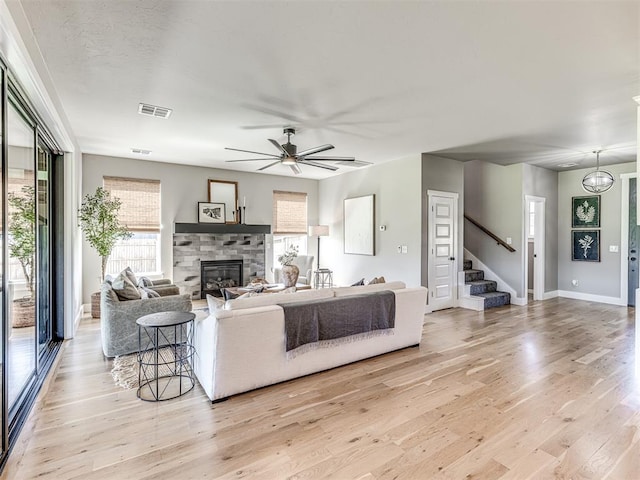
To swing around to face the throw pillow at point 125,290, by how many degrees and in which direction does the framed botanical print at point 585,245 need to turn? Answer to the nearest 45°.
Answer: approximately 45° to its right

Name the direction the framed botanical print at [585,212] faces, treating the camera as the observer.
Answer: facing the viewer

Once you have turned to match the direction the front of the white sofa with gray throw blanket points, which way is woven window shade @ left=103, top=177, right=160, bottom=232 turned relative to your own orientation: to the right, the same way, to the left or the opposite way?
the opposite way

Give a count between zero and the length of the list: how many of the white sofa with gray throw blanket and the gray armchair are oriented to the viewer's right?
1

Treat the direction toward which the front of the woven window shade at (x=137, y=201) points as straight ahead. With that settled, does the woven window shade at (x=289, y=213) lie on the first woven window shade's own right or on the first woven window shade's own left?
on the first woven window shade's own left

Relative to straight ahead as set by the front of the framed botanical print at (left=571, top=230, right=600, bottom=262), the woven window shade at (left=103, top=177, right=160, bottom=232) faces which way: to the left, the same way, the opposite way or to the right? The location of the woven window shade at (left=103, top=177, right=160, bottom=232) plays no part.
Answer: to the left

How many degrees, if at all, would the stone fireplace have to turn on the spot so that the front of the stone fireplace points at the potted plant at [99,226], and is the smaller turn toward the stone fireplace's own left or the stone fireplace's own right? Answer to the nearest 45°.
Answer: approximately 45° to the stone fireplace's own right

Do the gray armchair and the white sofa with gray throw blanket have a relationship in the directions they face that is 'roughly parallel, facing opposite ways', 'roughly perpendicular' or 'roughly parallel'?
roughly perpendicular

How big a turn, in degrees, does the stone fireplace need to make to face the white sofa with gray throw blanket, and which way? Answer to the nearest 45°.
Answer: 0° — it already faces it

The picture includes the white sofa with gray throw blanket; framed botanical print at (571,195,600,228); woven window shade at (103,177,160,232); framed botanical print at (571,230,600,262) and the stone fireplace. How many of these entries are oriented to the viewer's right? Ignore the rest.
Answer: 0

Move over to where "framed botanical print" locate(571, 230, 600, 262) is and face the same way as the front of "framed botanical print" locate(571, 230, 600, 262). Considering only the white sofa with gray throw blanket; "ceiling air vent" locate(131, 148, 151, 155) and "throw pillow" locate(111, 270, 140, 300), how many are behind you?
0

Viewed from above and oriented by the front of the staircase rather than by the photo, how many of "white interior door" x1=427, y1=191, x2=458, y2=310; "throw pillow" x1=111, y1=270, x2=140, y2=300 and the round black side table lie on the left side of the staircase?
0

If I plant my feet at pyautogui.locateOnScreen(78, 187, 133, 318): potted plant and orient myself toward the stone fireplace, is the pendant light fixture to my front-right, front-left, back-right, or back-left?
front-right

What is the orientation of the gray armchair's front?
to the viewer's right

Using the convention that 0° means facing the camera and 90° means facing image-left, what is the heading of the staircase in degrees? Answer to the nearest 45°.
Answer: approximately 315°

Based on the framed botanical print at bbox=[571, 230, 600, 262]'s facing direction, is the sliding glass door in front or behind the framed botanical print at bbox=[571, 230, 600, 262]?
in front

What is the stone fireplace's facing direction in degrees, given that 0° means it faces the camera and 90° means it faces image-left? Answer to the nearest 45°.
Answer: approximately 0°

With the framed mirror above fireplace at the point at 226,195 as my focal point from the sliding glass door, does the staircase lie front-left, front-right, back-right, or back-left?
front-right

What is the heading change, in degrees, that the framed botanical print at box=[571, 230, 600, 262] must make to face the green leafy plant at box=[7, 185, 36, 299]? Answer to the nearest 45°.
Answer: approximately 45° to its right

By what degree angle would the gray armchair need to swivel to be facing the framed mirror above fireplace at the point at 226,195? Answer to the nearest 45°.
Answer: approximately 45° to its left

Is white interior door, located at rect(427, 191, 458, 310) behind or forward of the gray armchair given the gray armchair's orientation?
forward
